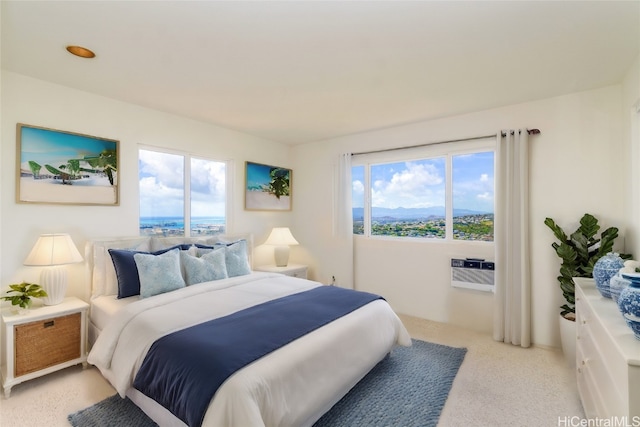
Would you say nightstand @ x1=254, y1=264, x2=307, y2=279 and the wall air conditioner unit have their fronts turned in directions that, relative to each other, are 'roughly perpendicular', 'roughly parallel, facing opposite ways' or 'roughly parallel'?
roughly perpendicular

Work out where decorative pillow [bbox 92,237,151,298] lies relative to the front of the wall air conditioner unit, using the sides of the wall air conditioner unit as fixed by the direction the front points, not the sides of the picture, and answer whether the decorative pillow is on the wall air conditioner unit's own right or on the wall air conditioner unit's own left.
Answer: on the wall air conditioner unit's own right

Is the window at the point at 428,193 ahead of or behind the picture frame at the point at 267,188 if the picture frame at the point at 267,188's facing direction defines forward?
ahead

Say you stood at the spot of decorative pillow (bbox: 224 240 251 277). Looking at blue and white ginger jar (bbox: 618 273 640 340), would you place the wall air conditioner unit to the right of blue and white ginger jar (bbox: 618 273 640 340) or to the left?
left

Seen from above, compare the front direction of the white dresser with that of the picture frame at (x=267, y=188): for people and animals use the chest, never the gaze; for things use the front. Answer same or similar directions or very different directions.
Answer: very different directions

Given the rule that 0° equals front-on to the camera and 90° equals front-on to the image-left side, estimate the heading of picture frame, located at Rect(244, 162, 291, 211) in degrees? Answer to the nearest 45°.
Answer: approximately 315°

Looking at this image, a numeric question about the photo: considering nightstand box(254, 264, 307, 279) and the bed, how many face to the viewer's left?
0

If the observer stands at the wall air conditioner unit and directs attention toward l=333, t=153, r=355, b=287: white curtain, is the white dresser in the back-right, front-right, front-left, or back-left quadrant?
back-left

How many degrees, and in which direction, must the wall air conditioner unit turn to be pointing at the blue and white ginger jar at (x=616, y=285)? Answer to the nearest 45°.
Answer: approximately 45° to its left

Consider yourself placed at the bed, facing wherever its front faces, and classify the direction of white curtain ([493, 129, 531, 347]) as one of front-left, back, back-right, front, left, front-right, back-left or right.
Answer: front-left

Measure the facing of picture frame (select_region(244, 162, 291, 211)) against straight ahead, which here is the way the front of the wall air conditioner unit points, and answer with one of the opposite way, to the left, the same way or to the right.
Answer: to the left

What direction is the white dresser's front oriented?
to the viewer's left
